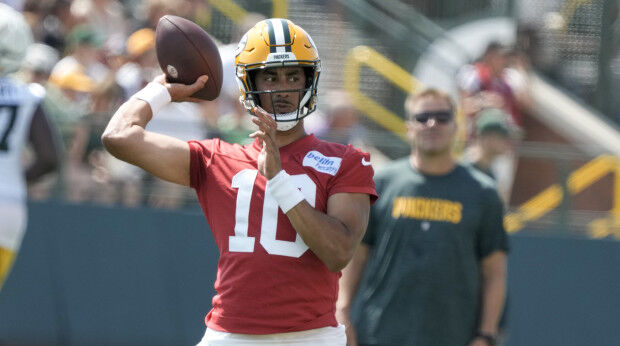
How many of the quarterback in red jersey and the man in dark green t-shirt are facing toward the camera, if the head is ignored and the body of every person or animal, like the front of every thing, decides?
2

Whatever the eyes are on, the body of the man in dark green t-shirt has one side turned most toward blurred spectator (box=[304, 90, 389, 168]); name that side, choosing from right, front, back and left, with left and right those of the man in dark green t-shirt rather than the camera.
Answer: back

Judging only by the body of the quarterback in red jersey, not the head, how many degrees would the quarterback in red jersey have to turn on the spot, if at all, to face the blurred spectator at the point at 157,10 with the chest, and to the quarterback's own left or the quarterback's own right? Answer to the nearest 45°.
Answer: approximately 180°

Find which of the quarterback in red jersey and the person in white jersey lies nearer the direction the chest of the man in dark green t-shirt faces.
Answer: the quarterback in red jersey
